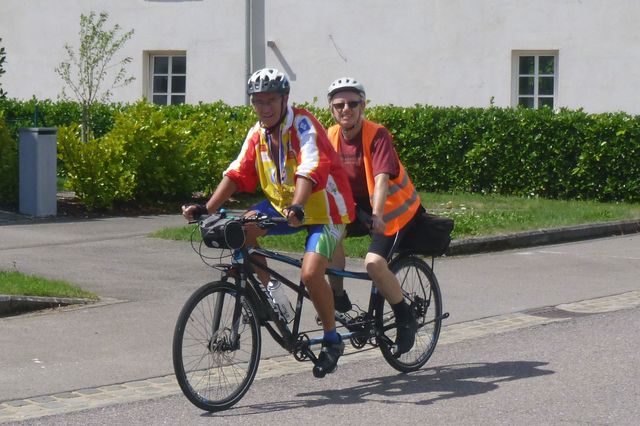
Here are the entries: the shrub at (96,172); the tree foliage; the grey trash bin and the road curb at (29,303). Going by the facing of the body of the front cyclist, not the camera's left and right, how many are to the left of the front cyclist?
0

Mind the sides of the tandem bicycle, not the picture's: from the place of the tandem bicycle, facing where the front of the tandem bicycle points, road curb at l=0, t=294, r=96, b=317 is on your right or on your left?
on your right

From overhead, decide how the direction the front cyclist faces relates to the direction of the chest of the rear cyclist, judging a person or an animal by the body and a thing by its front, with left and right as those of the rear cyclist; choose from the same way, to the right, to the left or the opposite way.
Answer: the same way

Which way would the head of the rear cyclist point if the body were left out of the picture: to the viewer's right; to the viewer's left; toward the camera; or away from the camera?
toward the camera

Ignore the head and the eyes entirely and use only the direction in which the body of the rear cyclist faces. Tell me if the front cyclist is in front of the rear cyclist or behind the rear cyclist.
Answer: in front

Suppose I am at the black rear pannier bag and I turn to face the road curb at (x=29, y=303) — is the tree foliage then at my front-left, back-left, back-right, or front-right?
front-right

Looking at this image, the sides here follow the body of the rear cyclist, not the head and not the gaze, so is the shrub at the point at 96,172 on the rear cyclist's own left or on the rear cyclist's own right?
on the rear cyclist's own right

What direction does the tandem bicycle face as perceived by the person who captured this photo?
facing the viewer and to the left of the viewer

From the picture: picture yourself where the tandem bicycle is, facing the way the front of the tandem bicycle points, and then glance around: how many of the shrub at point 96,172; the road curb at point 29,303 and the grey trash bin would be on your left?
0

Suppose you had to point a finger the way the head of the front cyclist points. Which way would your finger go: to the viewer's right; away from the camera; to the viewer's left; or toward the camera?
toward the camera

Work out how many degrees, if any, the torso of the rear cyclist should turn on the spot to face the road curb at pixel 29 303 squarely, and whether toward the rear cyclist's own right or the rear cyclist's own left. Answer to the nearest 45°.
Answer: approximately 90° to the rear cyclist's own right

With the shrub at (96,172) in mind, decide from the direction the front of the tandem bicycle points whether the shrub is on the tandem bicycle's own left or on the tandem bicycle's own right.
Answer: on the tandem bicycle's own right
